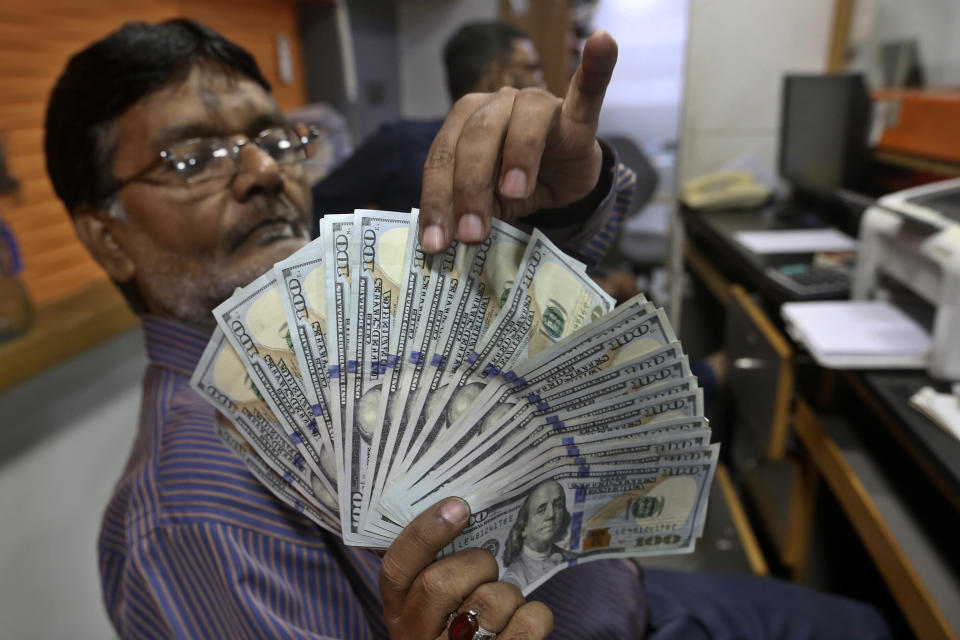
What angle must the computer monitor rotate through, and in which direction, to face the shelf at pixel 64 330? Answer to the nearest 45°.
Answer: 0° — it already faces it

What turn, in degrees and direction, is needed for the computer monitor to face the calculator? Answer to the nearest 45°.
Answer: approximately 45° to its left

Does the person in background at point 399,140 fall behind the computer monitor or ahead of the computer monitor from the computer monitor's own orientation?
ahead

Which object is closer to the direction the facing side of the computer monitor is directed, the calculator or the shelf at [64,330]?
the shelf

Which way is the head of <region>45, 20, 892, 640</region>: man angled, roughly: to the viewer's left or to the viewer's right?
to the viewer's right

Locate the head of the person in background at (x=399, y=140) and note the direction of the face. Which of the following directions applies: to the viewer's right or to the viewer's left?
to the viewer's right

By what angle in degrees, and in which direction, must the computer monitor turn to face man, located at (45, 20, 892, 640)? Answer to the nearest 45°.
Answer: approximately 45° to its left

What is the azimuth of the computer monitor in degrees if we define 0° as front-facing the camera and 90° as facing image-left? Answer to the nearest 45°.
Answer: approximately 45°

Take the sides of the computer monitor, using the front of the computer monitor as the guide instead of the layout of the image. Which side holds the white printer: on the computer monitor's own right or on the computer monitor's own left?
on the computer monitor's own left
